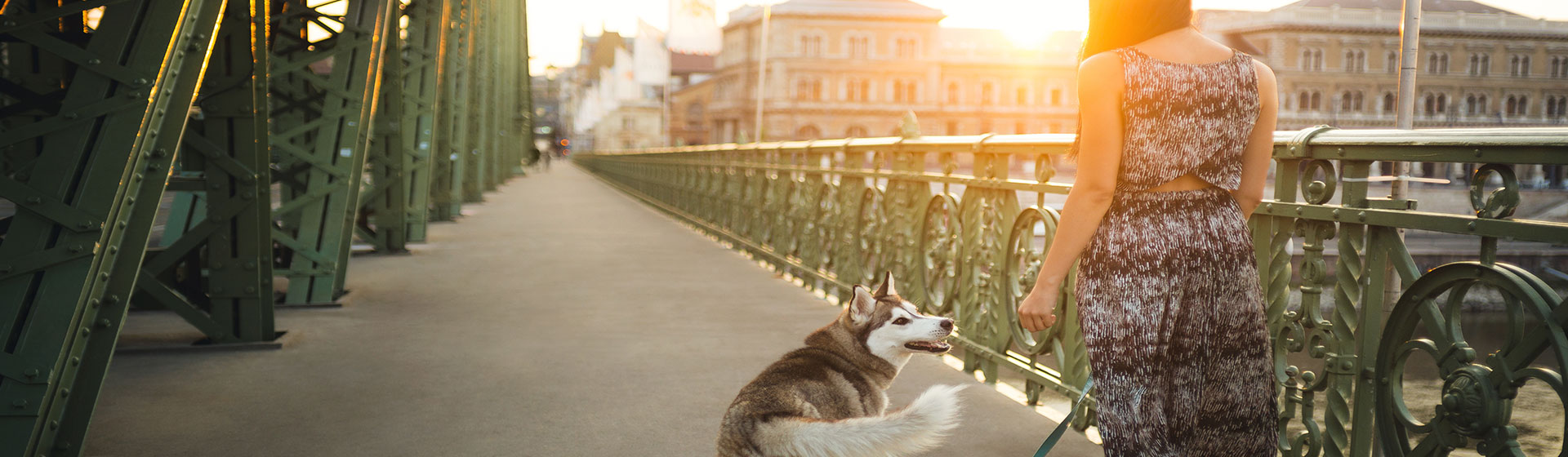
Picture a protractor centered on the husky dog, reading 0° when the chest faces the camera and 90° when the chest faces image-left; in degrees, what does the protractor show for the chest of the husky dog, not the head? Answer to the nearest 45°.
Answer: approximately 225°

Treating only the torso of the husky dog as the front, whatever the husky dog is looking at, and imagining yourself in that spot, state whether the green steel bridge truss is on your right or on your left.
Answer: on your left

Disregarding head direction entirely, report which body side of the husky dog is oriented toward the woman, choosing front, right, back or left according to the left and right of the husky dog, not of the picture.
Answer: right

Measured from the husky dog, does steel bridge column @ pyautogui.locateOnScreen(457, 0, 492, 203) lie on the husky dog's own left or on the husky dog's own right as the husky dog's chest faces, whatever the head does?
on the husky dog's own left

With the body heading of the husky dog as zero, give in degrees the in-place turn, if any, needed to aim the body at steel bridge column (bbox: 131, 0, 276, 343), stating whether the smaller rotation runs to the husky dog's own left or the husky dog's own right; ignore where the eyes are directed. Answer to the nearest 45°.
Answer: approximately 90° to the husky dog's own left

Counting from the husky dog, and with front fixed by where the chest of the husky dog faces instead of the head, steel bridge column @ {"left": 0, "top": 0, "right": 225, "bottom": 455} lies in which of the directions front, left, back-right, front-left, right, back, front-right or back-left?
back-left

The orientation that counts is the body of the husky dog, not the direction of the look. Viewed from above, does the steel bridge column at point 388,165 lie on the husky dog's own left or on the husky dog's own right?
on the husky dog's own left

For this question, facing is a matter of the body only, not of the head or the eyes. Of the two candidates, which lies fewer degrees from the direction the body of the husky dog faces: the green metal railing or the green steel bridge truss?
the green metal railing

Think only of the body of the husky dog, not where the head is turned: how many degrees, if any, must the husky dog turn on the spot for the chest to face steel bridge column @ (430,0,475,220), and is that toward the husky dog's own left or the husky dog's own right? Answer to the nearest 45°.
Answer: approximately 90° to the husky dog's own left

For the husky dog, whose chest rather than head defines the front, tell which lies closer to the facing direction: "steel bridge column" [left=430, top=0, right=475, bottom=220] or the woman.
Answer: the steel bridge column
